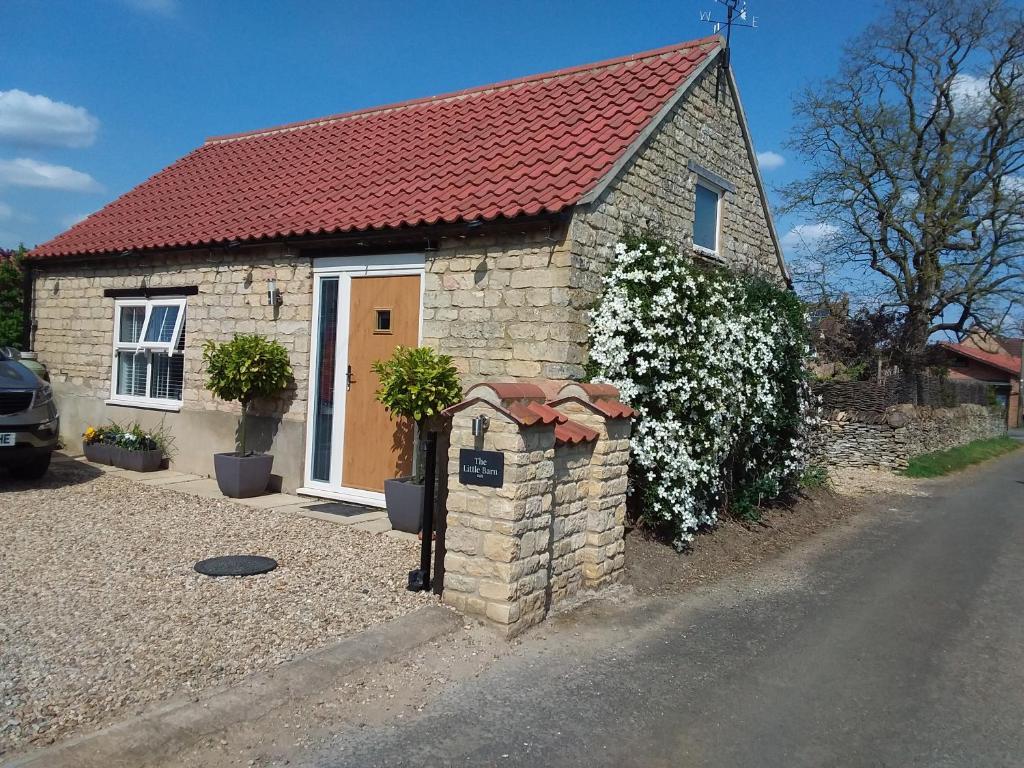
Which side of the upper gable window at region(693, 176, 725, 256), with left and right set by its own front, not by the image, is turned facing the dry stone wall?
left

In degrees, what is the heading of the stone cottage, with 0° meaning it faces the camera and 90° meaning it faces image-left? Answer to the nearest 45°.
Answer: approximately 45°

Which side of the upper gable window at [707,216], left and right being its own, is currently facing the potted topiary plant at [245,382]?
right

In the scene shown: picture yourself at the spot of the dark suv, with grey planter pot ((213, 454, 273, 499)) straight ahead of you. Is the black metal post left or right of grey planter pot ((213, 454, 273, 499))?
right

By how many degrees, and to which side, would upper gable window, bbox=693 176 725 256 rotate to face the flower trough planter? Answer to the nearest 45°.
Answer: approximately 135° to its right

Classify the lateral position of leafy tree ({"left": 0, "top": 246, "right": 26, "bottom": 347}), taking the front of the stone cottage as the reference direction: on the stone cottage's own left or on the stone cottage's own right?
on the stone cottage's own right

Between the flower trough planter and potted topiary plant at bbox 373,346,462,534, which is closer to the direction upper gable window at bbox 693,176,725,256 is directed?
the potted topiary plant

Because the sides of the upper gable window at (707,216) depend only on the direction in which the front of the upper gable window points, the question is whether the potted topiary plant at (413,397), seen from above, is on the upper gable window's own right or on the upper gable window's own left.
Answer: on the upper gable window's own right

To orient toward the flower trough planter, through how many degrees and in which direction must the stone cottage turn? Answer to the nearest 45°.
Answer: approximately 45° to its right

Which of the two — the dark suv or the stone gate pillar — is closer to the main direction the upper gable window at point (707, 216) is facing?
the stone gate pillar

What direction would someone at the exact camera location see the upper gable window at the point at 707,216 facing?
facing the viewer and to the right of the viewer
